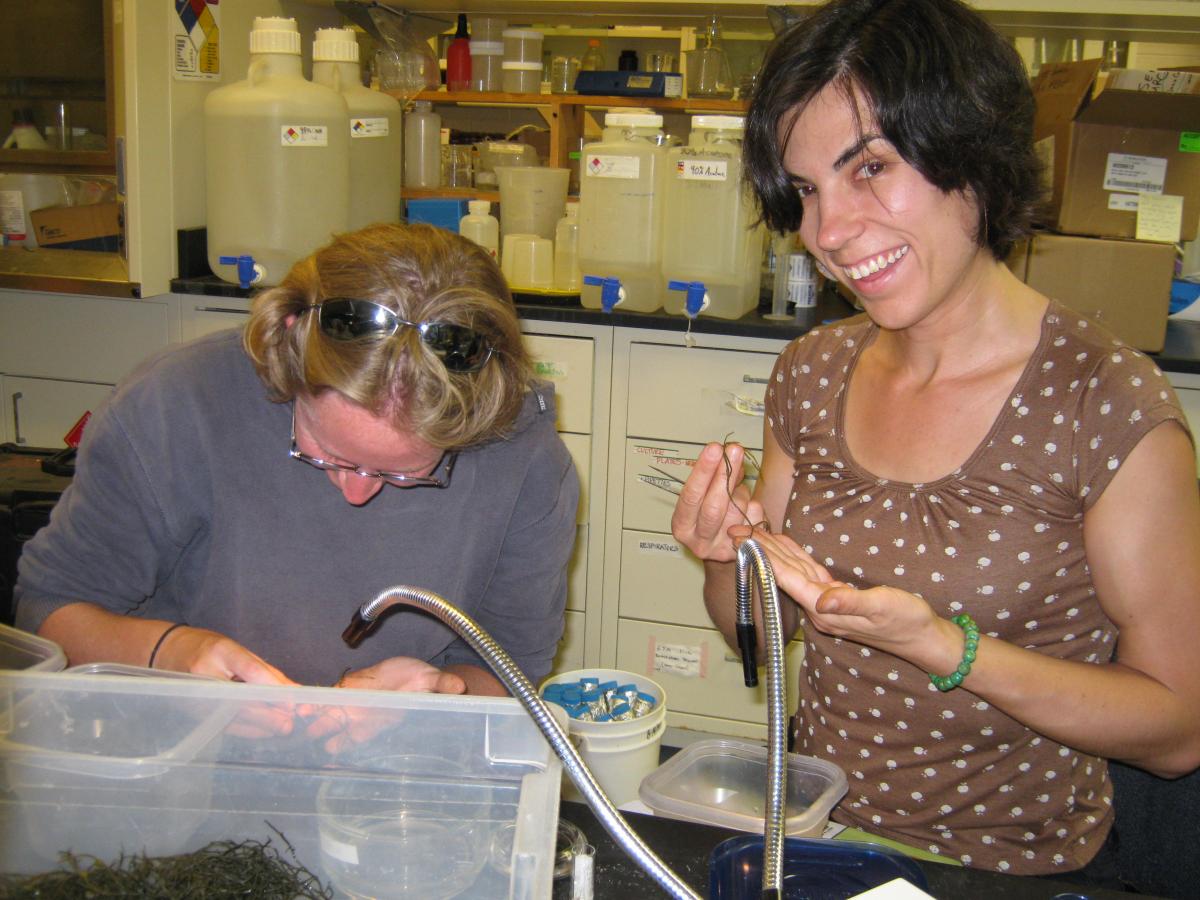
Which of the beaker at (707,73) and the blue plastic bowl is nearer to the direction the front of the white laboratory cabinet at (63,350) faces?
the blue plastic bowl

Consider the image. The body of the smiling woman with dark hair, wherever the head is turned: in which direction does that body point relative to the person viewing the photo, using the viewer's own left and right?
facing the viewer and to the left of the viewer

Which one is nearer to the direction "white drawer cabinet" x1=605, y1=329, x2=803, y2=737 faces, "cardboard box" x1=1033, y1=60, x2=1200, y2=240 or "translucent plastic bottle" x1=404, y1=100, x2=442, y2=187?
the cardboard box

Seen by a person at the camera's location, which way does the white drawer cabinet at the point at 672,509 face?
facing the viewer

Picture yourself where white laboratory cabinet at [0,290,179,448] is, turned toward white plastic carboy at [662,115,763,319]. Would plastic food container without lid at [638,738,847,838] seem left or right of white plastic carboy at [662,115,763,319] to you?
right

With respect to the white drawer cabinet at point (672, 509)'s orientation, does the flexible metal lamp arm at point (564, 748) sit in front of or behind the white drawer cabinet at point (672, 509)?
in front

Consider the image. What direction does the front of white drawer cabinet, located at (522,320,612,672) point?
toward the camera

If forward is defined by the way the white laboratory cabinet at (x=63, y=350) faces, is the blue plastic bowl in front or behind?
in front

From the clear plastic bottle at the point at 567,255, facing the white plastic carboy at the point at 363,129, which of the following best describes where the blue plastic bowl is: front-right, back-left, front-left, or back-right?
back-left

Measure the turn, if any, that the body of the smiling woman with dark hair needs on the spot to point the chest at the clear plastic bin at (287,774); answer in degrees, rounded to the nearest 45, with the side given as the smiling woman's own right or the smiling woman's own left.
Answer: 0° — they already face it

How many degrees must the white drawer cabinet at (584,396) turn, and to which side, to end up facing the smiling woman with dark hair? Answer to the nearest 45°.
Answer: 0° — it already faces them

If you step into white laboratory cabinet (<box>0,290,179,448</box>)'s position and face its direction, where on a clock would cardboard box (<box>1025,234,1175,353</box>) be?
The cardboard box is roughly at 10 o'clock from the white laboratory cabinet.

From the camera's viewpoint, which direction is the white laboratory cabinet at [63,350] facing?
toward the camera

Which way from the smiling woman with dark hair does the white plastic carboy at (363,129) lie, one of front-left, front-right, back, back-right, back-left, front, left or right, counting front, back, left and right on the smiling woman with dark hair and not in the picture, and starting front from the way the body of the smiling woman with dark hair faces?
right
